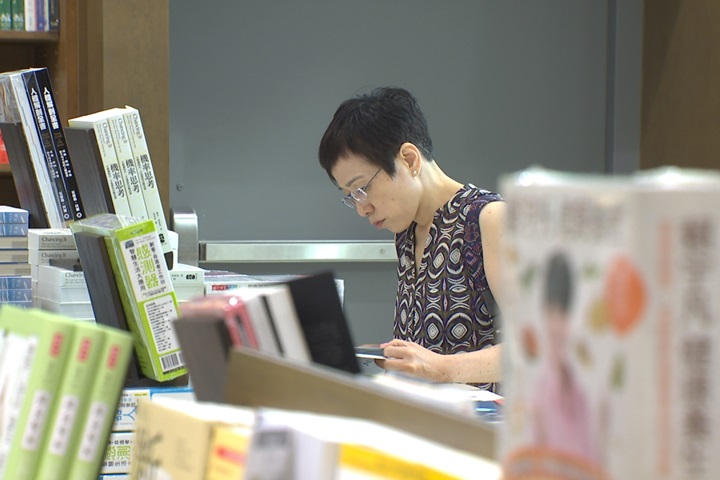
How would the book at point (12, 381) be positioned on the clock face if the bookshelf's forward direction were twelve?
The book is roughly at 12 o'clock from the bookshelf.

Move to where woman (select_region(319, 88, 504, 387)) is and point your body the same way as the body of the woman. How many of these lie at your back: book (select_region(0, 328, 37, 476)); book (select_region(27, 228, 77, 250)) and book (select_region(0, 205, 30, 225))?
0

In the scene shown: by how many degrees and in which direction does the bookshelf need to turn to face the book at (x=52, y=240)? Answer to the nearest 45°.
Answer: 0° — it already faces it

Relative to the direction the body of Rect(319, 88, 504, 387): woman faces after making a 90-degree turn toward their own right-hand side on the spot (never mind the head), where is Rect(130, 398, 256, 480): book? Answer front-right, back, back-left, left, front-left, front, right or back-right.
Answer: back-left

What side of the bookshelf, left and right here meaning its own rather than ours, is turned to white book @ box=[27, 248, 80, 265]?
front

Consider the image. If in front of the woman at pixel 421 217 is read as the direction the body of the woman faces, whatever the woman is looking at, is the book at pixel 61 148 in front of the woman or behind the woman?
in front

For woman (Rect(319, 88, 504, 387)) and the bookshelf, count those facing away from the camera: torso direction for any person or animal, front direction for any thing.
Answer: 0

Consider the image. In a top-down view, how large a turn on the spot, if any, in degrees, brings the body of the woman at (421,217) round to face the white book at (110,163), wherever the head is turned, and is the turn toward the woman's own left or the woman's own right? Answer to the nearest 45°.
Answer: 0° — they already face it

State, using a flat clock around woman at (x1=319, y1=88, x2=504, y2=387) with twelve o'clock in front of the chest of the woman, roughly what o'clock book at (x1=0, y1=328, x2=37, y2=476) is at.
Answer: The book is roughly at 11 o'clock from the woman.

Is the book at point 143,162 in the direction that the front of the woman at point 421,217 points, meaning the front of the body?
yes

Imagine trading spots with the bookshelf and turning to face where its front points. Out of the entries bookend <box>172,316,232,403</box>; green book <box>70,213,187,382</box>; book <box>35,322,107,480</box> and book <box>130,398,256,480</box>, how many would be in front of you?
4

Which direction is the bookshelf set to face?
toward the camera

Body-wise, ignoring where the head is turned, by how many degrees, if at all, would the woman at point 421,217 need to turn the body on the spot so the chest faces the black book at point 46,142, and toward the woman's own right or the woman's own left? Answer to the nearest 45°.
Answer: approximately 45° to the woman's own right

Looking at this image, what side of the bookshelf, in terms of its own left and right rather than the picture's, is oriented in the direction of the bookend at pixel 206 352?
front

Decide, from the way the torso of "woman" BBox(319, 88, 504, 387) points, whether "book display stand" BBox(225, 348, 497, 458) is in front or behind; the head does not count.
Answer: in front
